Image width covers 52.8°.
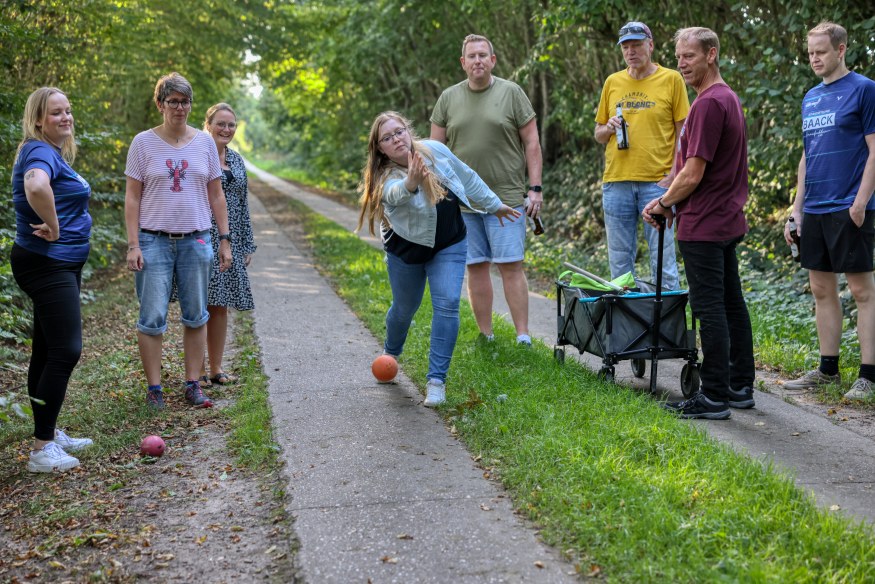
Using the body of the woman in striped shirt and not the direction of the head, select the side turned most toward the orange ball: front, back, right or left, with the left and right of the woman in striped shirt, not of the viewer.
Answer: left

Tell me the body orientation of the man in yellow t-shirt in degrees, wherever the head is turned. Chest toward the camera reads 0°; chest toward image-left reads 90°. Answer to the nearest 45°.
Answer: approximately 0°

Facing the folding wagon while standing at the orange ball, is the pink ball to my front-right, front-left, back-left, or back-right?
back-right
